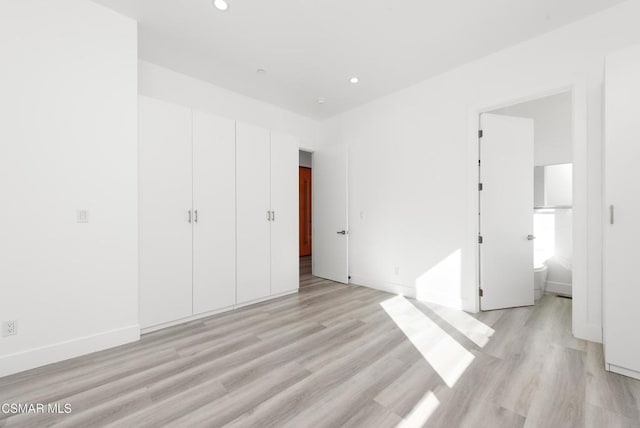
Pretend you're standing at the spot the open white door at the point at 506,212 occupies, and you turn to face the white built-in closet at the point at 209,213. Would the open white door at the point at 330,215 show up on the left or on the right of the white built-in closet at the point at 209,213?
right

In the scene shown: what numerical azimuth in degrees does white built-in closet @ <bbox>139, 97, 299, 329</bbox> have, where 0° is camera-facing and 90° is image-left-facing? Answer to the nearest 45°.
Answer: approximately 315°

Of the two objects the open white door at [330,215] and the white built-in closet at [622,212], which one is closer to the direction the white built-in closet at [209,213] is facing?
the white built-in closet

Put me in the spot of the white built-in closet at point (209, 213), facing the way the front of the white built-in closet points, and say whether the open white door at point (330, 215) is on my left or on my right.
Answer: on my left

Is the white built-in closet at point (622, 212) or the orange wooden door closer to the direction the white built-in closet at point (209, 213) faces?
the white built-in closet

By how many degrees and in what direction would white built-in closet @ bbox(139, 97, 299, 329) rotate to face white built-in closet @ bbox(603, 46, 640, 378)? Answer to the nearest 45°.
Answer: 0° — it already faces it

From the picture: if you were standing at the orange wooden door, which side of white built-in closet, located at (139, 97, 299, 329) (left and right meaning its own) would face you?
left
